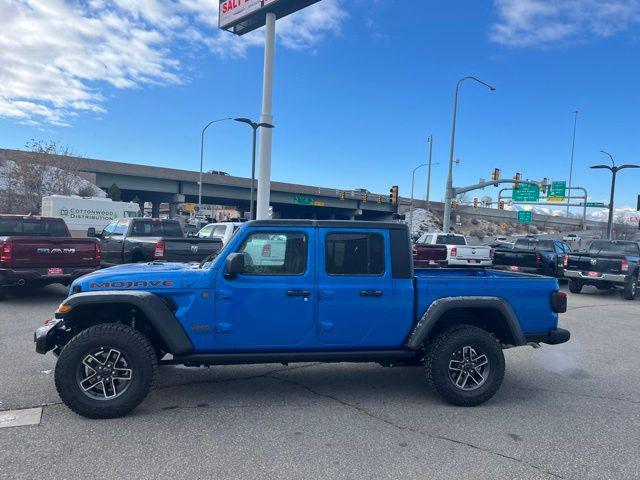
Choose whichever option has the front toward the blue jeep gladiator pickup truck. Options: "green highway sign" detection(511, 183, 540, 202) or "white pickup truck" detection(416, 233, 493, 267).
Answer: the green highway sign

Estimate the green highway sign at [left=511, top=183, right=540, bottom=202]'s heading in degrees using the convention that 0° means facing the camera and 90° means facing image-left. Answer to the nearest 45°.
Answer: approximately 0°

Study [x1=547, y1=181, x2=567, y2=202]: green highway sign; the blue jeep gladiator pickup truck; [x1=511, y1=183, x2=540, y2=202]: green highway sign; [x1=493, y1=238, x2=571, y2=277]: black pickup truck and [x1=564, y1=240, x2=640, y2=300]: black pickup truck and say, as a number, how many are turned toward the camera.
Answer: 2

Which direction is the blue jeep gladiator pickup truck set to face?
to the viewer's left

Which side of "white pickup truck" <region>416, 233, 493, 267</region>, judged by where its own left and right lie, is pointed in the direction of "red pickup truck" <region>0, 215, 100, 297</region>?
left

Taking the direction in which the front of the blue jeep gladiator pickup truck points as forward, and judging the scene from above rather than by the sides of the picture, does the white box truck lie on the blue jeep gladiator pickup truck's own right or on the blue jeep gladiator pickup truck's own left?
on the blue jeep gladiator pickup truck's own right

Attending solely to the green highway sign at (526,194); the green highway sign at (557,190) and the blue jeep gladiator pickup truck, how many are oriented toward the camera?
2

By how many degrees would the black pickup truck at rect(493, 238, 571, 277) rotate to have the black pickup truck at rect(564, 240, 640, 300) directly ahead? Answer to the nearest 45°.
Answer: approximately 90° to its right

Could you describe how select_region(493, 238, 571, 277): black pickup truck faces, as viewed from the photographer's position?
facing away from the viewer and to the right of the viewer

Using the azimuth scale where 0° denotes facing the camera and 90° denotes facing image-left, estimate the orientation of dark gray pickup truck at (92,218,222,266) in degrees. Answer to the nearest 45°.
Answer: approximately 135°
